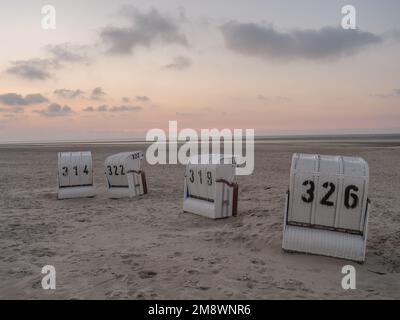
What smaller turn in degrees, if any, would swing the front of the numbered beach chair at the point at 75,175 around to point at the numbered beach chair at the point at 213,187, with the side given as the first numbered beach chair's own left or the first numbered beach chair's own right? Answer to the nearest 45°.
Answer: approximately 135° to the first numbered beach chair's own right

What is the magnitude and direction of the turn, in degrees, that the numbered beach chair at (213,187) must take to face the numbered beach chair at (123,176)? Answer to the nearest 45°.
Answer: approximately 90° to its left

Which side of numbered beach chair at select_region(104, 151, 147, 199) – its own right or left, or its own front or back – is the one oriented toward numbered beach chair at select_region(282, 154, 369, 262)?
right

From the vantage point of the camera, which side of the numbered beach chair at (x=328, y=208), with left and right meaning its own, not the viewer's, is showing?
back

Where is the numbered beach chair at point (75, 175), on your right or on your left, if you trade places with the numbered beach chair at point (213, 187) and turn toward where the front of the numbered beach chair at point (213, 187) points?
on your left

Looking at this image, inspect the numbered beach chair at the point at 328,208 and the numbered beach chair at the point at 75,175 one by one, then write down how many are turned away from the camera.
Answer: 2

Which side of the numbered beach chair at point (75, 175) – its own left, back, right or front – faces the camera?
back

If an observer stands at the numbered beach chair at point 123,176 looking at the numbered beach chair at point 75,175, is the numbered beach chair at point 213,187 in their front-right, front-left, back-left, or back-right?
back-left

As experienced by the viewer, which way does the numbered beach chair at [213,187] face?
facing away from the viewer and to the right of the viewer

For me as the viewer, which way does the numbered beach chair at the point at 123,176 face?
facing away from the viewer and to the right of the viewer

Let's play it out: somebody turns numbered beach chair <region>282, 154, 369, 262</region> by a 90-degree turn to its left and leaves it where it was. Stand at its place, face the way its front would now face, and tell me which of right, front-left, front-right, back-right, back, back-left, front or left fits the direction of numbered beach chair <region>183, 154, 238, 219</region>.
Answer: front-right

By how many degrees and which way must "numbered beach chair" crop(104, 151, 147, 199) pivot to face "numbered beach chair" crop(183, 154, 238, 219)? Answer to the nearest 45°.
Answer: approximately 90° to its right
